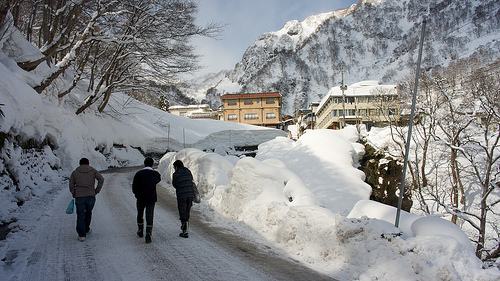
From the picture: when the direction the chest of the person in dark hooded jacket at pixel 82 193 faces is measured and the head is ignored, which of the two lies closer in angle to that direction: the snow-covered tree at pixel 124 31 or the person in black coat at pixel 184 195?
the snow-covered tree

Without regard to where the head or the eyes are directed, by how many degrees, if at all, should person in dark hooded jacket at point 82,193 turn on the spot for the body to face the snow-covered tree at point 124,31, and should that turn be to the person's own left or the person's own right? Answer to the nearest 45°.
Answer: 0° — they already face it

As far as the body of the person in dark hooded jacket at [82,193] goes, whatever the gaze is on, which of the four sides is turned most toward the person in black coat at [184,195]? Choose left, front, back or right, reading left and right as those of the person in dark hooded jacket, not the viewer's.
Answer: right

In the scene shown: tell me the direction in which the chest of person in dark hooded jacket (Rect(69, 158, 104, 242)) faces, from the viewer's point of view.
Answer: away from the camera
